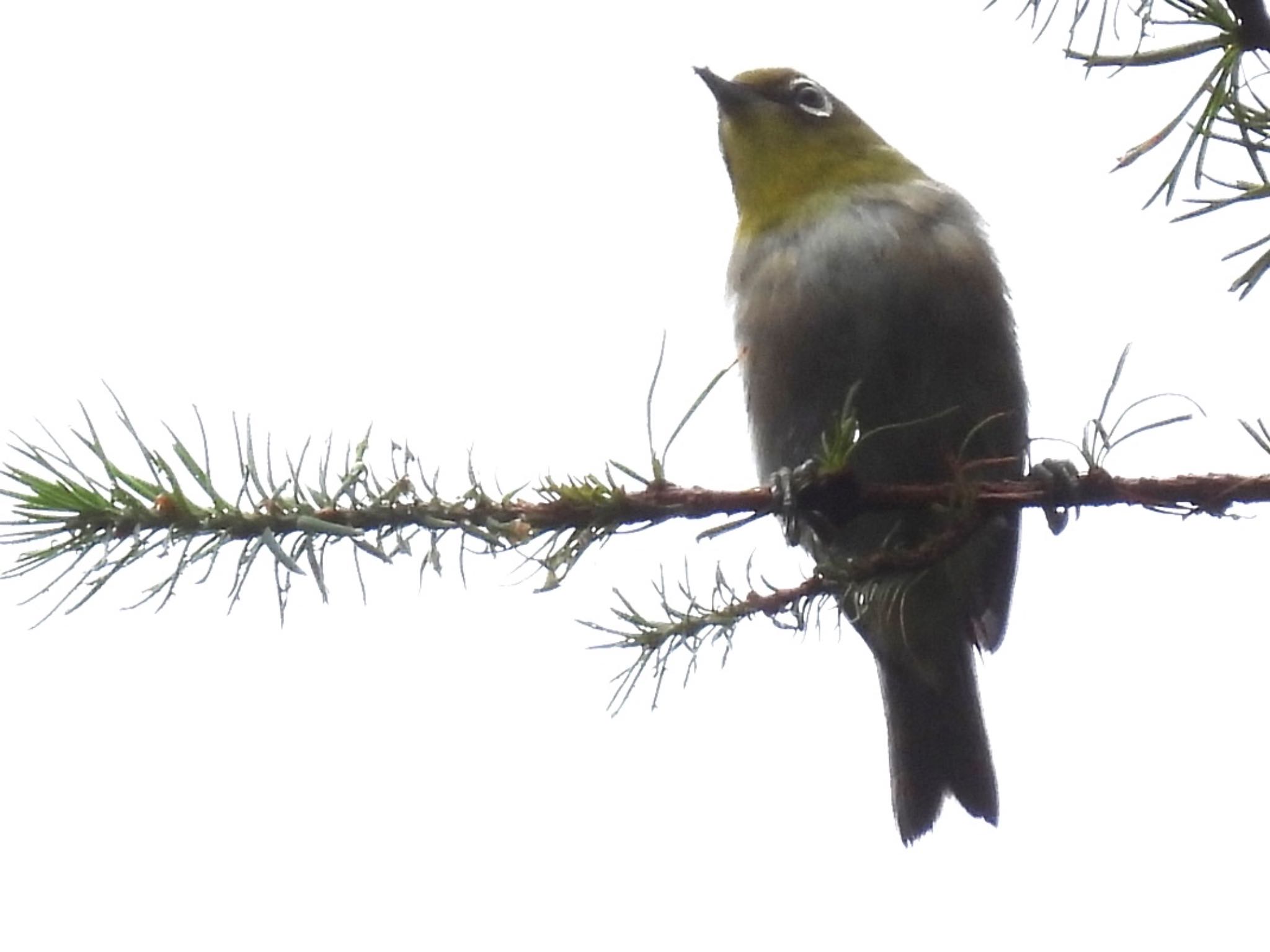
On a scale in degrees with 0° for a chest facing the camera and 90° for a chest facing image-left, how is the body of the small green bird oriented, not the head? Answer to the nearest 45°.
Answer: approximately 45°
